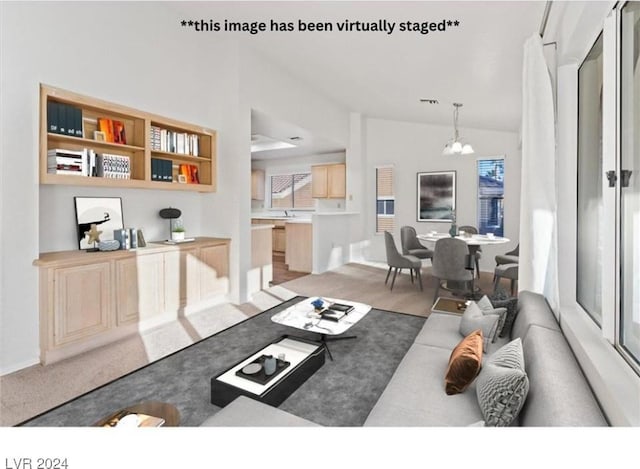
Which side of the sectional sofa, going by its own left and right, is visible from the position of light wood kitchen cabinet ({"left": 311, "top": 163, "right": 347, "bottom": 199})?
right

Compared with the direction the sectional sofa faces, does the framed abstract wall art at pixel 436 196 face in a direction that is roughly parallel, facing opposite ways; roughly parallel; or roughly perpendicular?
roughly perpendicular

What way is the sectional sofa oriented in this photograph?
to the viewer's left

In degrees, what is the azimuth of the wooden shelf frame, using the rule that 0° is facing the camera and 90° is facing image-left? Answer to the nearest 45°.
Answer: approximately 315°

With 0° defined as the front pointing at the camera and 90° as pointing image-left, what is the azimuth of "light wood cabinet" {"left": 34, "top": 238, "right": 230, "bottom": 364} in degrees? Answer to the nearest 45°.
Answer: approximately 315°

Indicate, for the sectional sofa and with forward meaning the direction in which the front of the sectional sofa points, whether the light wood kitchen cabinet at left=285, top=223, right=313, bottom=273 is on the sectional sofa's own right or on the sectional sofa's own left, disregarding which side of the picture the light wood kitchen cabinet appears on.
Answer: on the sectional sofa's own right

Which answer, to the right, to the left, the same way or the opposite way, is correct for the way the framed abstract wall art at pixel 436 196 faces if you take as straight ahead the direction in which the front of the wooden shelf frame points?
to the right

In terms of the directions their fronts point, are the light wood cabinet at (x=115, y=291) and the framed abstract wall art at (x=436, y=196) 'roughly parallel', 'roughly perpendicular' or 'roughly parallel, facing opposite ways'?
roughly perpendicular
